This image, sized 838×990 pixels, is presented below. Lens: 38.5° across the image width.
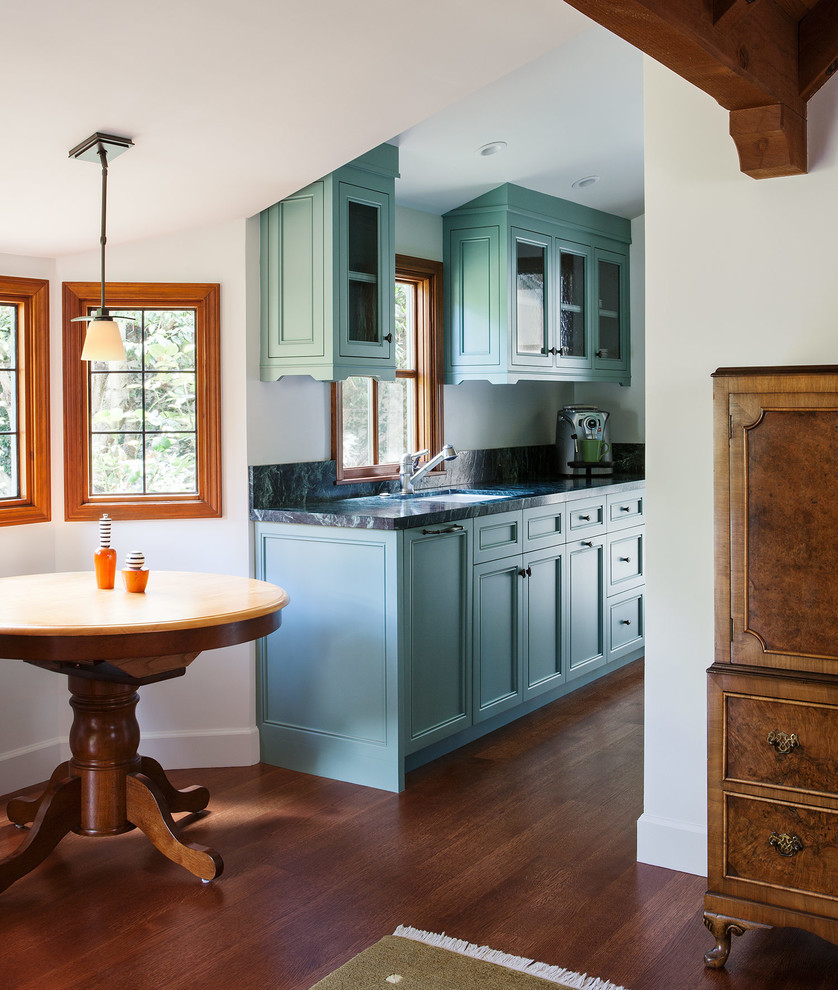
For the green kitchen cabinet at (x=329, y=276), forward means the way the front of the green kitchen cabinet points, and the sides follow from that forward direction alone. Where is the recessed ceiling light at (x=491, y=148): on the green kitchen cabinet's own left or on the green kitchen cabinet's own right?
on the green kitchen cabinet's own left

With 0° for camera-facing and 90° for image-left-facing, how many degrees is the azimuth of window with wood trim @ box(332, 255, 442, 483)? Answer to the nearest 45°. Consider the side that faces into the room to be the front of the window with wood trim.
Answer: approximately 315°

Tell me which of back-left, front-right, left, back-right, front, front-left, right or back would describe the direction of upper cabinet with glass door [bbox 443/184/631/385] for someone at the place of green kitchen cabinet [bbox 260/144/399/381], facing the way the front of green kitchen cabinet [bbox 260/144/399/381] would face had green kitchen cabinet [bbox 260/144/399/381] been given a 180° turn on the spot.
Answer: right

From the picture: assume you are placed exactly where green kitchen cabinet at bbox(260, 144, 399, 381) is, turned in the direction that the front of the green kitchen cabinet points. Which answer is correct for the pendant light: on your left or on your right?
on your right

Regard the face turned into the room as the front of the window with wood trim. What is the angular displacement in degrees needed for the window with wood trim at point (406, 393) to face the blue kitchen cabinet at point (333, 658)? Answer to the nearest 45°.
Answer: approximately 45° to its right

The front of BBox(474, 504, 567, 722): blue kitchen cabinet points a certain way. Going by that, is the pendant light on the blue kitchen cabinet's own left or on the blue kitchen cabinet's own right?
on the blue kitchen cabinet's own right

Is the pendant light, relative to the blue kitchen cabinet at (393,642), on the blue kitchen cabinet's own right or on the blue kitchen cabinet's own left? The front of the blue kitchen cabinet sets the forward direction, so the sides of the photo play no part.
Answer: on the blue kitchen cabinet's own right

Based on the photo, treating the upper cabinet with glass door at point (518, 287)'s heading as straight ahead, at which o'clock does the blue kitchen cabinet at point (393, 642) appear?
The blue kitchen cabinet is roughly at 2 o'clock from the upper cabinet with glass door.
